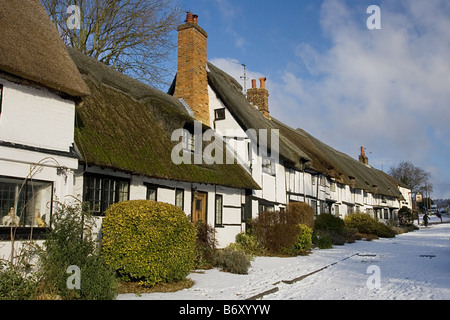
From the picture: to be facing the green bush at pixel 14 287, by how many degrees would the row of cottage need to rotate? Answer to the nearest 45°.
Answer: approximately 45° to its right

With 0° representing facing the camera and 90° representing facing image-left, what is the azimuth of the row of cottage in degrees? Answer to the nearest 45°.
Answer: approximately 315°

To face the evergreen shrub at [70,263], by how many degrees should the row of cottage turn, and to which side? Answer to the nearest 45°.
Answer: approximately 45° to its right
